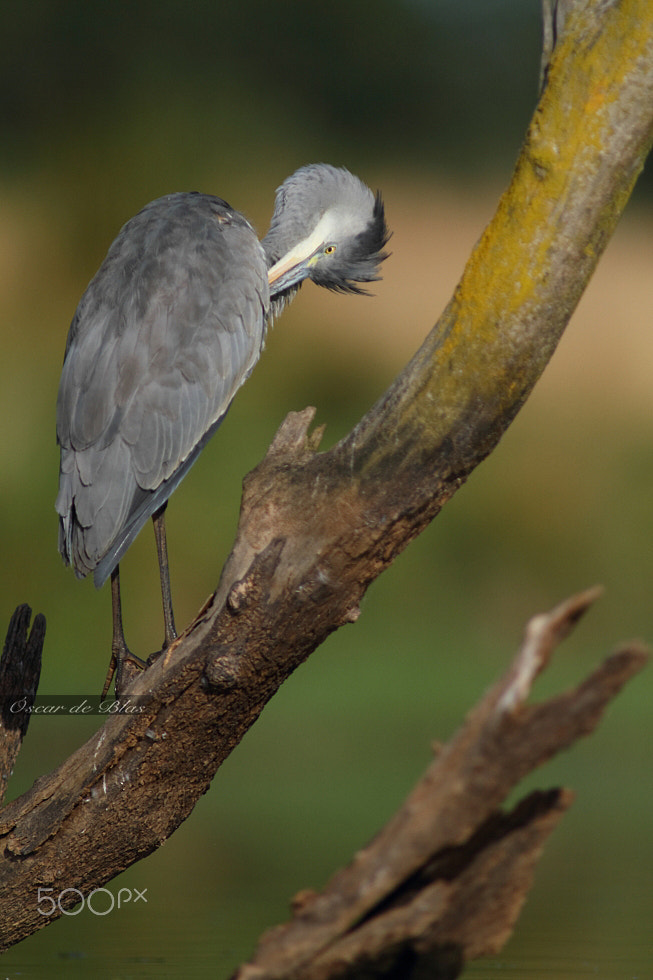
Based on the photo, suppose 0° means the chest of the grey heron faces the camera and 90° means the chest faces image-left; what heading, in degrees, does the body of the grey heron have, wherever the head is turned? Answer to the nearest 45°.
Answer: approximately 225°

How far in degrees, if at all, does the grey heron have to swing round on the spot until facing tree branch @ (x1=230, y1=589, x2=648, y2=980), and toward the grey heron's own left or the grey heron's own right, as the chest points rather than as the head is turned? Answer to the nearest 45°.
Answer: approximately 135° to the grey heron's own right
